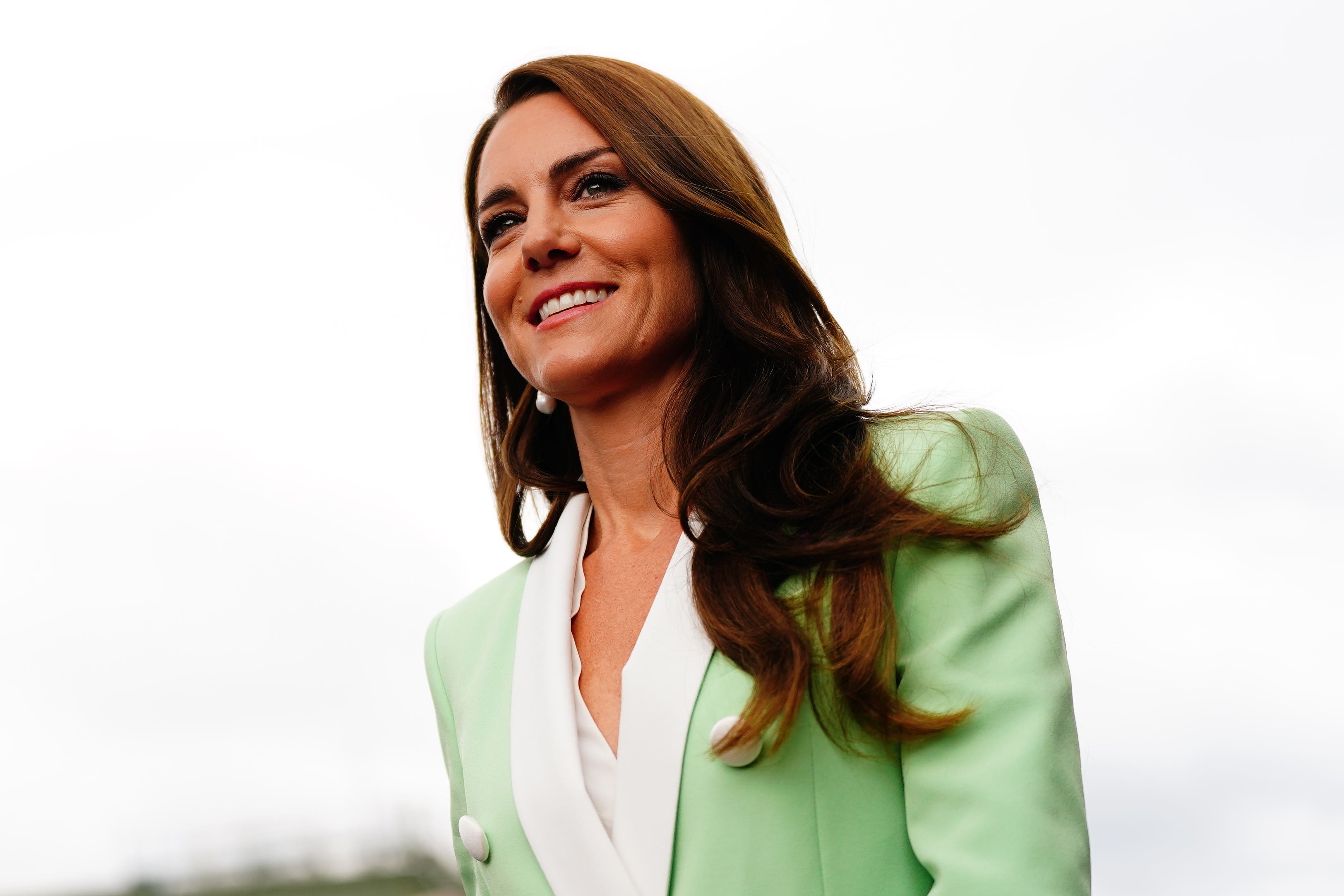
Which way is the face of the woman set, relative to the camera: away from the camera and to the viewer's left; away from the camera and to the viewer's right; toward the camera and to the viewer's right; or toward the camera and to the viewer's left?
toward the camera and to the viewer's left

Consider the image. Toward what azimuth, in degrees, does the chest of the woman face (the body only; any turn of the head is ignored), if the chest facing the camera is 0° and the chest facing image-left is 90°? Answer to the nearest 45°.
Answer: approximately 45°
